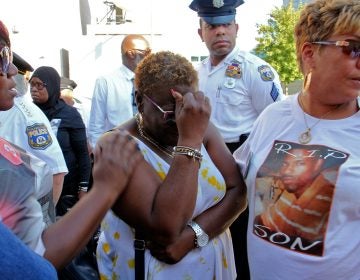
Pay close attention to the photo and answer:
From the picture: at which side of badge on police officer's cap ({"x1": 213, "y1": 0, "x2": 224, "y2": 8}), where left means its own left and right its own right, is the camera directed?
front

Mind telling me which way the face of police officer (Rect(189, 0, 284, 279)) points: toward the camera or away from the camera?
toward the camera

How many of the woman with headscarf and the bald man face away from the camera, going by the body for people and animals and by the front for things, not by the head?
0

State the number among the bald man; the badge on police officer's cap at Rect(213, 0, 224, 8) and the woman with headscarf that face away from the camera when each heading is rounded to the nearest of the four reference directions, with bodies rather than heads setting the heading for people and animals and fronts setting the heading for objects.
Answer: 0

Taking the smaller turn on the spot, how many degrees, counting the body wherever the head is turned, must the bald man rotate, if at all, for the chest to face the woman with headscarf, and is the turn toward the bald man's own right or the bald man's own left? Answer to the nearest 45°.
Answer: approximately 90° to the bald man's own right

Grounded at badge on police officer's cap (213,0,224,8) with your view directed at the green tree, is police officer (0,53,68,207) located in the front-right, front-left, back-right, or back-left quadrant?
back-left

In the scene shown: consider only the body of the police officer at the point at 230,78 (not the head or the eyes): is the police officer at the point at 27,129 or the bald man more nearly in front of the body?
the police officer

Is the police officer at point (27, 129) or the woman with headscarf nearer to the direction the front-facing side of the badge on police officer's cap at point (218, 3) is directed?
the police officer

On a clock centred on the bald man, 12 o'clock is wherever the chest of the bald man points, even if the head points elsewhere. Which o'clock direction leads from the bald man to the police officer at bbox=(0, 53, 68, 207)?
The police officer is roughly at 2 o'clock from the bald man.

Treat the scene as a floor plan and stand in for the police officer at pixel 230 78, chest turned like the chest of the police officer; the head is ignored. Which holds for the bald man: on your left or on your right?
on your right
